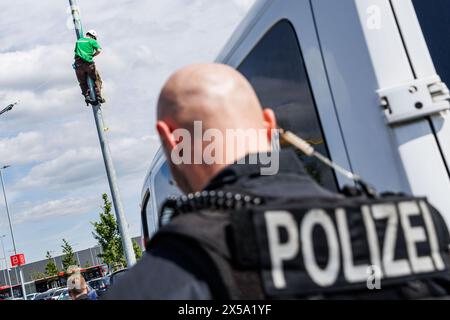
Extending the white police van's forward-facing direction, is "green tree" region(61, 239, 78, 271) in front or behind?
in front

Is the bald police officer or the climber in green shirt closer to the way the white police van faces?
the climber in green shirt

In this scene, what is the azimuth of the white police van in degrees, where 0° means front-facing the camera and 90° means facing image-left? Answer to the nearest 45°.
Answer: approximately 135°

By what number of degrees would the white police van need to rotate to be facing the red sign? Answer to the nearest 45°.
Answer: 0° — it already faces it

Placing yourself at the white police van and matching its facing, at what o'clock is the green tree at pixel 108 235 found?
The green tree is roughly at 1 o'clock from the white police van.

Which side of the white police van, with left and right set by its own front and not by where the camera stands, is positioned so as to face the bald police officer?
left

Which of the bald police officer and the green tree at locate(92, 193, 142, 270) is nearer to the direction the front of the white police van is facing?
the green tree

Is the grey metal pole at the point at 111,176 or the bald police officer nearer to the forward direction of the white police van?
the grey metal pole

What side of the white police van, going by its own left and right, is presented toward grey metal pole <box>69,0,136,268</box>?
front
